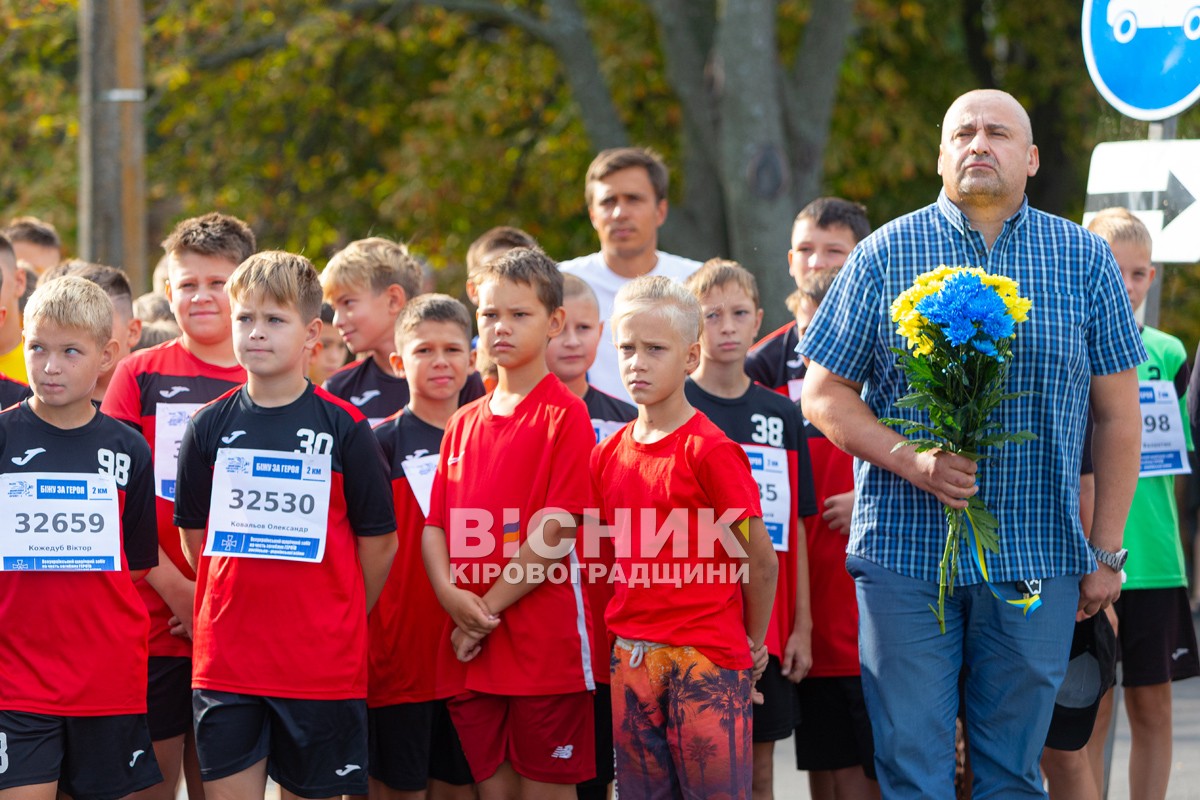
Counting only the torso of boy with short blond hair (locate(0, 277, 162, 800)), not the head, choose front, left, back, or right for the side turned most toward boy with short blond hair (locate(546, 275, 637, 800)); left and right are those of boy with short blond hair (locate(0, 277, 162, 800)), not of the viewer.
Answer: left

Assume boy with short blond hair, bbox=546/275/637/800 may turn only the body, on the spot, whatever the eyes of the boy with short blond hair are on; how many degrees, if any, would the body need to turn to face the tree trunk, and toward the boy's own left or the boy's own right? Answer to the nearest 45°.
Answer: approximately 135° to the boy's own right

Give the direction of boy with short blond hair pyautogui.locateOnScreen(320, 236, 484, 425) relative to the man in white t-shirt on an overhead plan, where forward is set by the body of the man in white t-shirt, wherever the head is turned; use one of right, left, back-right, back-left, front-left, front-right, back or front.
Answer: front-right

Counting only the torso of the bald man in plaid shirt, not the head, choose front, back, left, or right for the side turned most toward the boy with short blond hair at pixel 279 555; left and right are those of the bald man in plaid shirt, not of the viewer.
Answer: right

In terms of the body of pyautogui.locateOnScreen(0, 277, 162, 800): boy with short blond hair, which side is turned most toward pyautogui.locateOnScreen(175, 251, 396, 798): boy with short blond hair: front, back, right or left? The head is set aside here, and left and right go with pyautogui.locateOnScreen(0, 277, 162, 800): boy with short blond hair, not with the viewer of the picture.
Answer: left

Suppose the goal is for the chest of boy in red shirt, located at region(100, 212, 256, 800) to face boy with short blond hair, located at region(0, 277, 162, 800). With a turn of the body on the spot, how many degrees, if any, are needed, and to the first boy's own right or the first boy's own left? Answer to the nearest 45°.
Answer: approximately 45° to the first boy's own right
